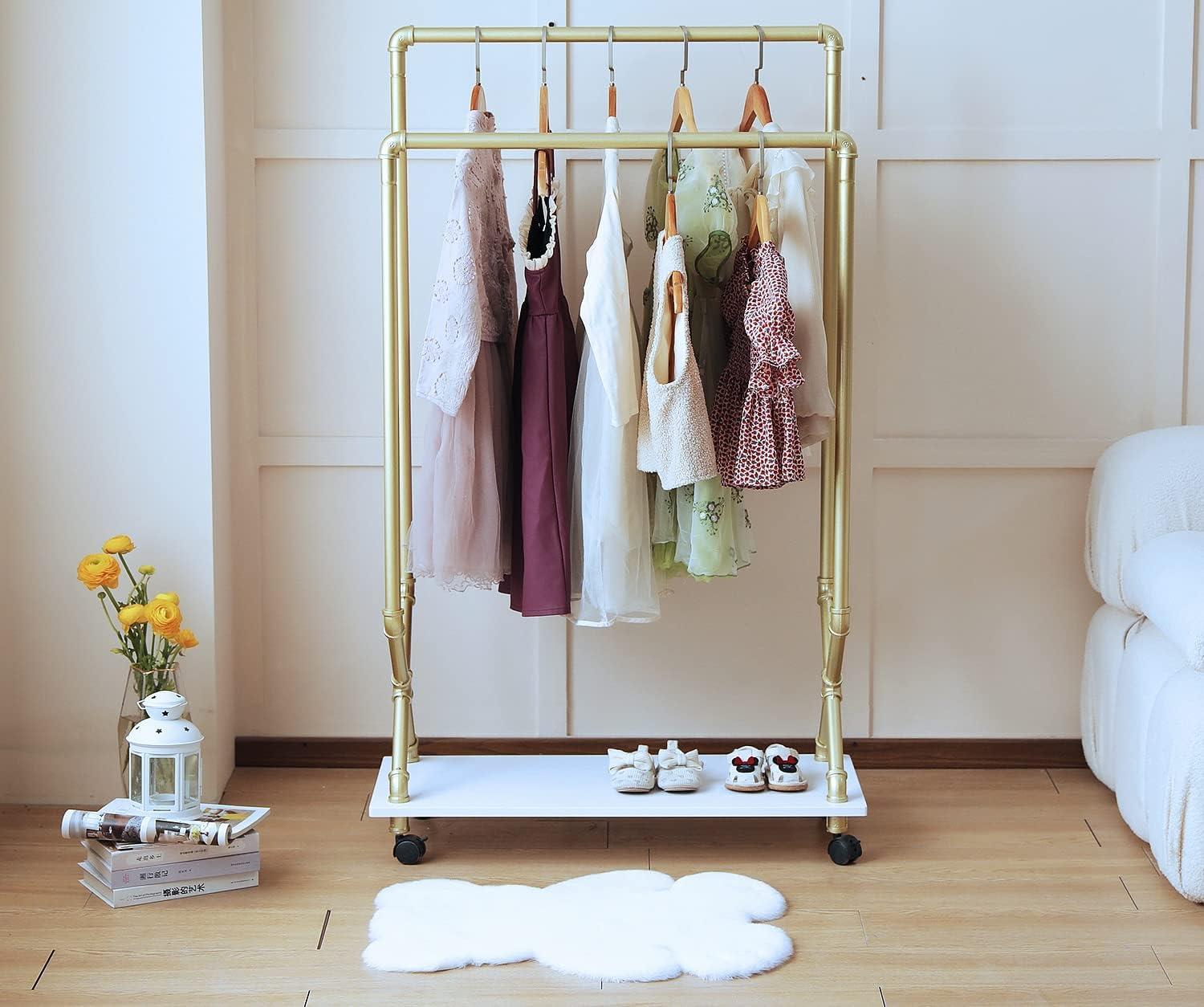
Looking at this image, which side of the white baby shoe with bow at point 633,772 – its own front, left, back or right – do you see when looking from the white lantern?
right

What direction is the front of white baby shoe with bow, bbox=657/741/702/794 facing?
toward the camera

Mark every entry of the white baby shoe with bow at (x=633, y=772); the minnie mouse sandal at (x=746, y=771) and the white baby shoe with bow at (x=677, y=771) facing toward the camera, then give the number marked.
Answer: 3

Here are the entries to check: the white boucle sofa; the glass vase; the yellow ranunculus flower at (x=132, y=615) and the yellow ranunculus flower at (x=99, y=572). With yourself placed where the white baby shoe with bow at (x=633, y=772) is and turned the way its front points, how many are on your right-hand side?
3

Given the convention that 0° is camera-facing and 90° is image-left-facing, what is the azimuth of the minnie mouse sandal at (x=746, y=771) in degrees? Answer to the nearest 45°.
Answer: approximately 0°

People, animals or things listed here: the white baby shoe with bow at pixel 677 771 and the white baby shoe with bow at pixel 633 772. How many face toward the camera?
2

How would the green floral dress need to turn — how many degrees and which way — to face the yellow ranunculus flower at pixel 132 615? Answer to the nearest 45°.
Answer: approximately 135° to its right
